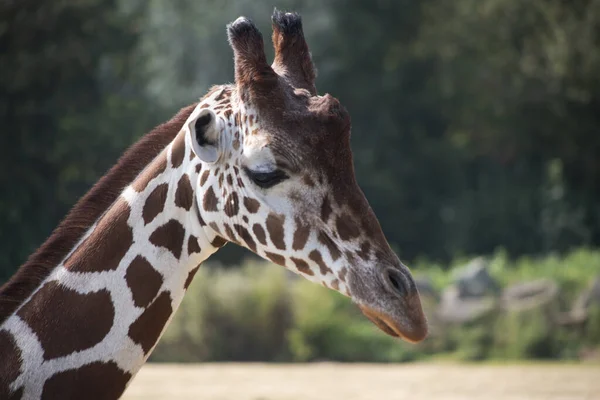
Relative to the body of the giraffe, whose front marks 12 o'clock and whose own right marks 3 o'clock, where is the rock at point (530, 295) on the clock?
The rock is roughly at 10 o'clock from the giraffe.

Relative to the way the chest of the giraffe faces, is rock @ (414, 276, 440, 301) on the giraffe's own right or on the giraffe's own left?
on the giraffe's own left

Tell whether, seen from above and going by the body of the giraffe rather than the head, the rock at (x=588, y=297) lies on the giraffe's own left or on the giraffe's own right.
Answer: on the giraffe's own left

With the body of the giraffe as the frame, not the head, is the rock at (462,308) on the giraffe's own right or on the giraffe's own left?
on the giraffe's own left

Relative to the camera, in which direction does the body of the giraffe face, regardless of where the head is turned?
to the viewer's right
